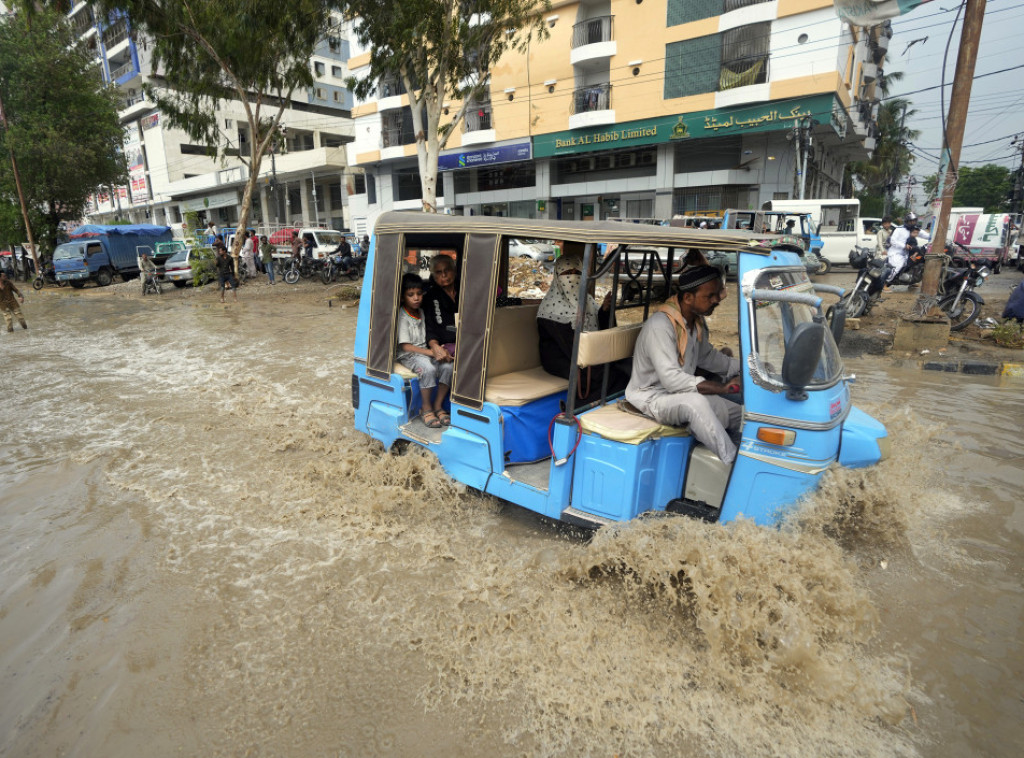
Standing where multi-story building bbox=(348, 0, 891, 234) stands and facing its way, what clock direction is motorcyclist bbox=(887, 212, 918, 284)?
The motorcyclist is roughly at 10 o'clock from the multi-story building.

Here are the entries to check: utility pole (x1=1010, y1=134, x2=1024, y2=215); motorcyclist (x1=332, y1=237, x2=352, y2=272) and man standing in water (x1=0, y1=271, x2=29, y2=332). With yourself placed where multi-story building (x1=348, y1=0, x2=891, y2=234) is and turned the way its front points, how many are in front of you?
2

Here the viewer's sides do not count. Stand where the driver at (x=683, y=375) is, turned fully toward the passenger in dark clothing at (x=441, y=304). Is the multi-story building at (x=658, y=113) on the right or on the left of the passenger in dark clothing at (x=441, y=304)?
right

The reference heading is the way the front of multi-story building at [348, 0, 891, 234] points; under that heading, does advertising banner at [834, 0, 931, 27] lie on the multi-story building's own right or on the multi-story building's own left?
on the multi-story building's own left

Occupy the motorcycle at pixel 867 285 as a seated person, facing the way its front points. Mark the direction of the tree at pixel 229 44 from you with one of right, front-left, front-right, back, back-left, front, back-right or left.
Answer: front-right

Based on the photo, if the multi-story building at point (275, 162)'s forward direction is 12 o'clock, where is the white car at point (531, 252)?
The white car is roughly at 10 o'clock from the multi-story building.

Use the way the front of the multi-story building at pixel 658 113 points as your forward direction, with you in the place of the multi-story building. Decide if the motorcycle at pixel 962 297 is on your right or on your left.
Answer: on your left
